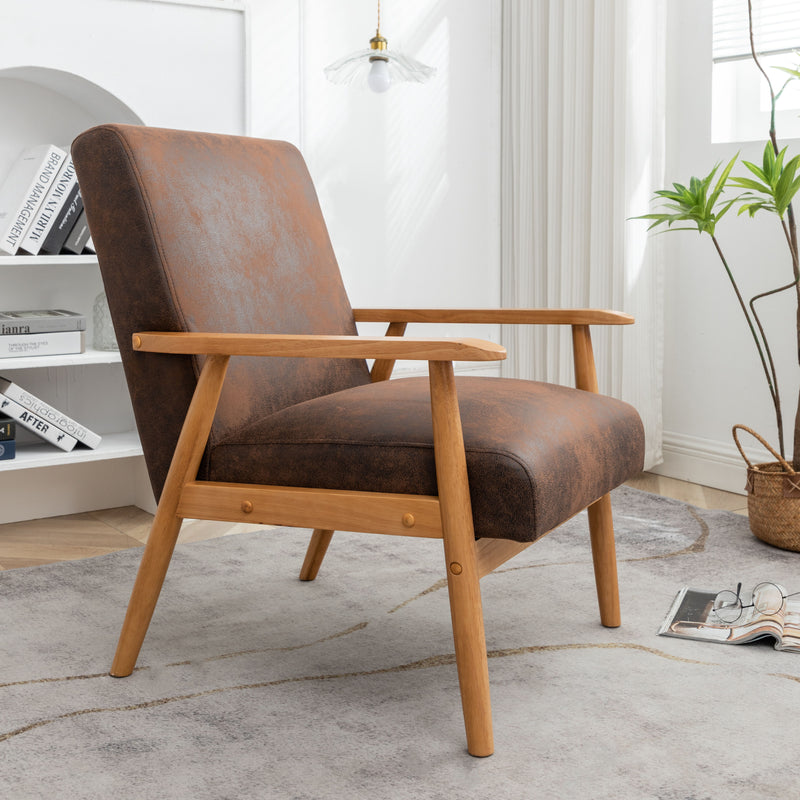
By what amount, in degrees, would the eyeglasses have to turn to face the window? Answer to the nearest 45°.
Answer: approximately 135° to its right

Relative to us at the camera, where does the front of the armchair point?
facing the viewer and to the right of the viewer

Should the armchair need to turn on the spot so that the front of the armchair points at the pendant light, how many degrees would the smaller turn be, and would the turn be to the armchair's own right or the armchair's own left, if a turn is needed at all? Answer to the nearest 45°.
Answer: approximately 135° to the armchair's own left

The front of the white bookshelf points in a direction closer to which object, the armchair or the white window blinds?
the armchair

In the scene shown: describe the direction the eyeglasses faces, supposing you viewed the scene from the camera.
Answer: facing the viewer and to the left of the viewer

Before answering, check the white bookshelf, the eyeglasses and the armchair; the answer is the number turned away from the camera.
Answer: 0

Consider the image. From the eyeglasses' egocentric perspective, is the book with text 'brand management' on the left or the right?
on its right

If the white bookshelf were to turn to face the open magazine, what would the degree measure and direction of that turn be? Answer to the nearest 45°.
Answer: approximately 45° to its left

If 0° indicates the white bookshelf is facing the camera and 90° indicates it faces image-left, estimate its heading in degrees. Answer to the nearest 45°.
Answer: approximately 0°
